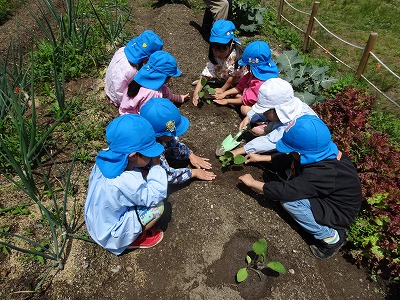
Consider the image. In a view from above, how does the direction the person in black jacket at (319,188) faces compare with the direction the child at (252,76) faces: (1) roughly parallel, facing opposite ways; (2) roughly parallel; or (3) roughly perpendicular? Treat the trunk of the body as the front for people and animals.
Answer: roughly parallel

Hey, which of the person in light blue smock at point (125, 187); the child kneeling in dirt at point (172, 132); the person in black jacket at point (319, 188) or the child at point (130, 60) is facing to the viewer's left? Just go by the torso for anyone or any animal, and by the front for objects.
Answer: the person in black jacket at point (319, 188)

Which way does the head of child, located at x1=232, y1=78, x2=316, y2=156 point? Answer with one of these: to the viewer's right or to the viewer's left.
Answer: to the viewer's left

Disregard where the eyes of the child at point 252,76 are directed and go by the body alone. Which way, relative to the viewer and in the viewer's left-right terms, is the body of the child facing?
facing to the left of the viewer

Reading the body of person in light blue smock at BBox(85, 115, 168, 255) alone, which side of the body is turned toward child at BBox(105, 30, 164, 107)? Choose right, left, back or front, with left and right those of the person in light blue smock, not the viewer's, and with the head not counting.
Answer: left

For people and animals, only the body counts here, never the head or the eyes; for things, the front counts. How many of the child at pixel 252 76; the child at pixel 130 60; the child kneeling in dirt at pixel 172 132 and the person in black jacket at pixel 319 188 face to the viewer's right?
2

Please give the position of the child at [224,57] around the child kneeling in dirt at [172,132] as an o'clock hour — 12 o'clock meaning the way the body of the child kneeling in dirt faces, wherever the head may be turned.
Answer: The child is roughly at 10 o'clock from the child kneeling in dirt.

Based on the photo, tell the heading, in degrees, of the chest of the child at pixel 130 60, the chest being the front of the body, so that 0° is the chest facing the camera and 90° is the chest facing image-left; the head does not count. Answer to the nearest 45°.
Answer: approximately 270°

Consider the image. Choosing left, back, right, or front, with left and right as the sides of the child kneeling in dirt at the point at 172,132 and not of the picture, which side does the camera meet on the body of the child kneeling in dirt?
right

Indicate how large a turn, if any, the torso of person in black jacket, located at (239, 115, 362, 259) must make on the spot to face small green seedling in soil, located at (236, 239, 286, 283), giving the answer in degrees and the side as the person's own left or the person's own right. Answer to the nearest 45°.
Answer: approximately 45° to the person's own left

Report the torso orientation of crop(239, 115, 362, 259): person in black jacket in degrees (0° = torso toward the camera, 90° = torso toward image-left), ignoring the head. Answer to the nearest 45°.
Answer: approximately 90°

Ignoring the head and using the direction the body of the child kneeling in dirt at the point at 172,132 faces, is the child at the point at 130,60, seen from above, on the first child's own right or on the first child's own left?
on the first child's own left
